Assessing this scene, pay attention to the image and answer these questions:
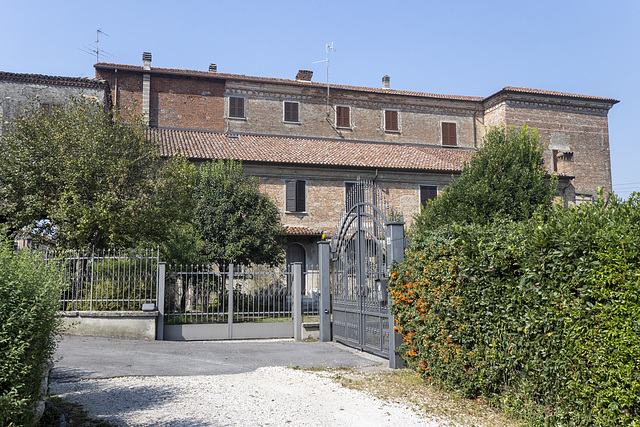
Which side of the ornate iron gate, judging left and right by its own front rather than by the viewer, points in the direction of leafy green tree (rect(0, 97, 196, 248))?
right

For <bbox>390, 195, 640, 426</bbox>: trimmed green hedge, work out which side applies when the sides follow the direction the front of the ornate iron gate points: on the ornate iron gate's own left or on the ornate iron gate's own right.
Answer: on the ornate iron gate's own left

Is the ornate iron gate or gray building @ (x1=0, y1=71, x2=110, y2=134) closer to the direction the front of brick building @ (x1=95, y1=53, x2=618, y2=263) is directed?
the ornate iron gate

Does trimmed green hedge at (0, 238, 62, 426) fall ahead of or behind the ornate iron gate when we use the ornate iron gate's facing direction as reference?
ahead

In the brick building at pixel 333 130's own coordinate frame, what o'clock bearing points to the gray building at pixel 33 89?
the gray building at pixel 33 89 is roughly at 2 o'clock from the brick building at pixel 333 130.

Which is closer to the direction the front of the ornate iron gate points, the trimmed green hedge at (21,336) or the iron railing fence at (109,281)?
the trimmed green hedge

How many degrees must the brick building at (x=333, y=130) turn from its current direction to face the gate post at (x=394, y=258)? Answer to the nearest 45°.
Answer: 0° — it already faces it

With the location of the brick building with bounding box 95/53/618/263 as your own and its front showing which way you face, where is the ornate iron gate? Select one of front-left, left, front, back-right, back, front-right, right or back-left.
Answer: front

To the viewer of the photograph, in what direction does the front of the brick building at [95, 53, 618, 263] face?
facing the viewer

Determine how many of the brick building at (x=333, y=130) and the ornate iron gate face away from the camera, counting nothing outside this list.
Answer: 0

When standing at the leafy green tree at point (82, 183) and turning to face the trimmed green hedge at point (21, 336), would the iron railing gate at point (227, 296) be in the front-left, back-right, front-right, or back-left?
front-left

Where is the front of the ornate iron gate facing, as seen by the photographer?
facing the viewer and to the left of the viewer

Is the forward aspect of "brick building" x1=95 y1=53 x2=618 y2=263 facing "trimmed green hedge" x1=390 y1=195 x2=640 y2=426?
yes

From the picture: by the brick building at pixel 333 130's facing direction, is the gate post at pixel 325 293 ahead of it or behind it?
ahead

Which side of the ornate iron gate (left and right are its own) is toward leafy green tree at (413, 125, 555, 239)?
back

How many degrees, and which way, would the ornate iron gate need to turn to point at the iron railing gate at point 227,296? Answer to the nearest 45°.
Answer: approximately 90° to its right

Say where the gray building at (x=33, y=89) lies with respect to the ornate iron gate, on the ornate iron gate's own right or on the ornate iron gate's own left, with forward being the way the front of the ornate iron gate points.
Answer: on the ornate iron gate's own right

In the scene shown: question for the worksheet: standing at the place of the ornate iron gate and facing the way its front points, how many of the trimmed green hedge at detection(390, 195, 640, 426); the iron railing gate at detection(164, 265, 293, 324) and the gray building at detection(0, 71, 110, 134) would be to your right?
2
